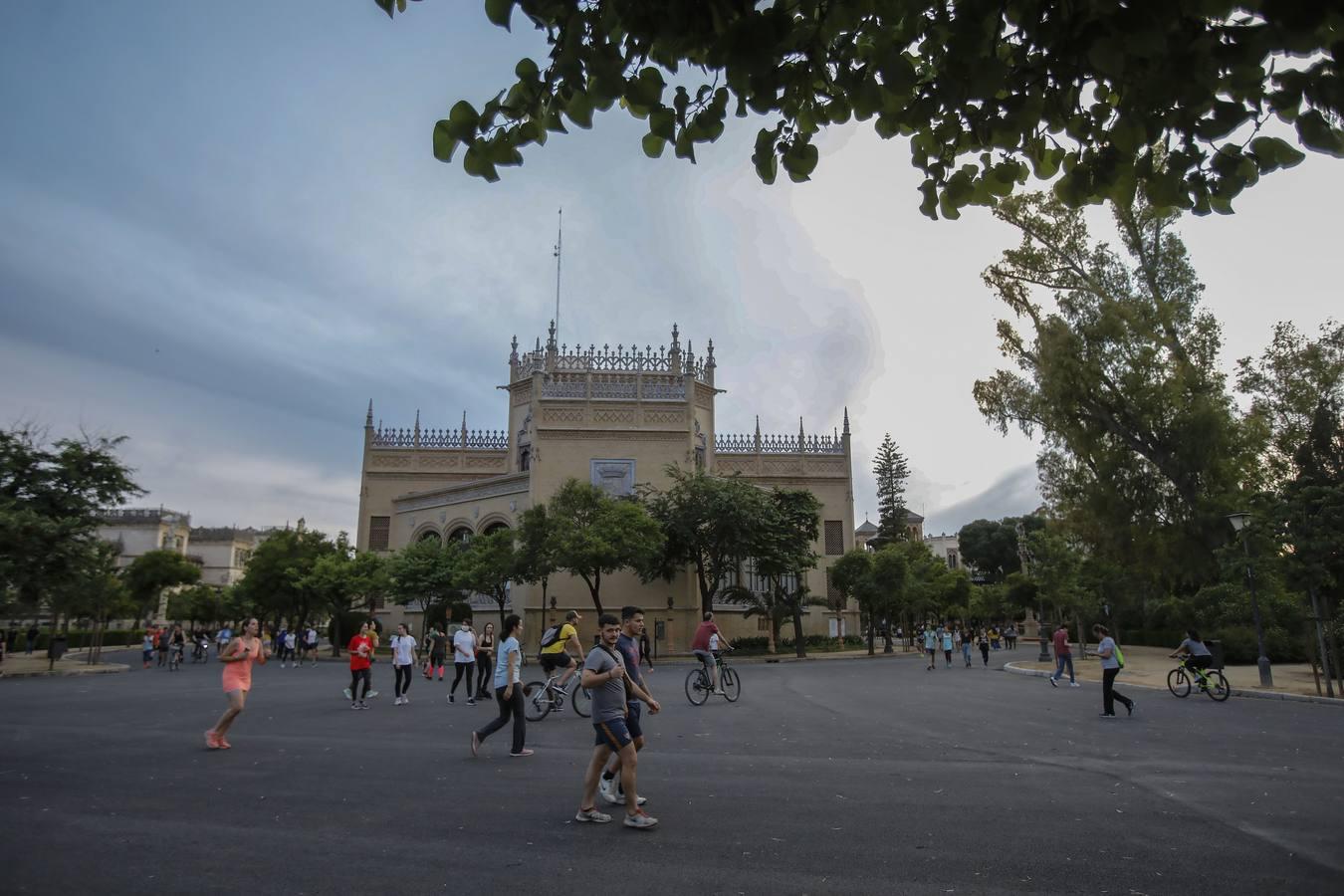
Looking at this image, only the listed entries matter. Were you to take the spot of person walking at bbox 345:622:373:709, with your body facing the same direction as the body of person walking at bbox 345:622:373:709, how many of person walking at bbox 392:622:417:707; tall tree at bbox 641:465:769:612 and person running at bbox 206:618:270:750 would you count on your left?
2

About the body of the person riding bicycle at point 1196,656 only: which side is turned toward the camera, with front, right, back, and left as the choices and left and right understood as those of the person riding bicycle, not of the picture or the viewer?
left

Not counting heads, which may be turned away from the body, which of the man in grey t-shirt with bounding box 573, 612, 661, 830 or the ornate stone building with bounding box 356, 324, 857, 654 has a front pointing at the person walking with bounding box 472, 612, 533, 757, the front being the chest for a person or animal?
the ornate stone building

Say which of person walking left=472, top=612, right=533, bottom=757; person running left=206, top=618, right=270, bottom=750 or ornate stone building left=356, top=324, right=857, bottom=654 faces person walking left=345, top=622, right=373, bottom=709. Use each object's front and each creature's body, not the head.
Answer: the ornate stone building

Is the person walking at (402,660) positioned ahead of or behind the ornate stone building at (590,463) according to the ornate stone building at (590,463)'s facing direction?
ahead

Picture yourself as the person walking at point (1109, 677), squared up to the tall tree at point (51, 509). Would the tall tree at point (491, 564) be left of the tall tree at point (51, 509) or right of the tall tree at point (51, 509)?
right

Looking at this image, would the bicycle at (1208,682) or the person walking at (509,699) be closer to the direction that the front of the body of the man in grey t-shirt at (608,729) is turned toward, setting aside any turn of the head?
the bicycle

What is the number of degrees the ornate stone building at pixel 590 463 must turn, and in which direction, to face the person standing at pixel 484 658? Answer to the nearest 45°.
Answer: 0° — it already faces them
